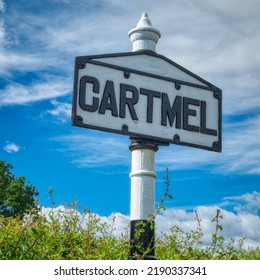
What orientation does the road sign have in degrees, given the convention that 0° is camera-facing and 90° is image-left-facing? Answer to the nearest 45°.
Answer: approximately 315°
